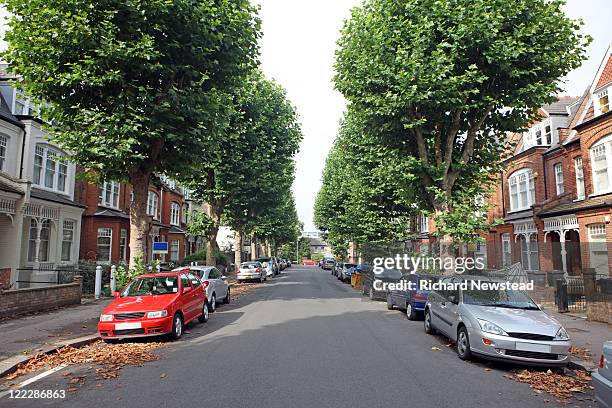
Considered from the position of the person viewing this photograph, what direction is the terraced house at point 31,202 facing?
facing the viewer and to the right of the viewer

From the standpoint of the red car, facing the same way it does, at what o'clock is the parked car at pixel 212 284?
The parked car is roughly at 5 o'clock from the red car.

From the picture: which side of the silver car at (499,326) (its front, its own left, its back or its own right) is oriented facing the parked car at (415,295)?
back

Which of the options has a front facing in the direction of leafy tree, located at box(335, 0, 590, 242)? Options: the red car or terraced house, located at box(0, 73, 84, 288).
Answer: the terraced house

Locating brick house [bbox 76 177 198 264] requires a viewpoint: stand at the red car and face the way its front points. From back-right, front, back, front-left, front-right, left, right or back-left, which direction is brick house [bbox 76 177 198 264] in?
back-right

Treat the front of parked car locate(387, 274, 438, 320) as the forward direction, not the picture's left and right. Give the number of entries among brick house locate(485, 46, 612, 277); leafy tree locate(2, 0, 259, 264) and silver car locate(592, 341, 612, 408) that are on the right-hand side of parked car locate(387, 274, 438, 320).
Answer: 1

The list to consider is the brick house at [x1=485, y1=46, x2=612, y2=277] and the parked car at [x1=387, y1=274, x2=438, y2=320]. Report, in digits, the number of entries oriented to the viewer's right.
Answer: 0

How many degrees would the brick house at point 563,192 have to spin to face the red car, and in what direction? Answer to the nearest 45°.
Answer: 0° — it already faces it

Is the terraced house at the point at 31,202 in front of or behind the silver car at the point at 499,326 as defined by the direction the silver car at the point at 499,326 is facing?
behind

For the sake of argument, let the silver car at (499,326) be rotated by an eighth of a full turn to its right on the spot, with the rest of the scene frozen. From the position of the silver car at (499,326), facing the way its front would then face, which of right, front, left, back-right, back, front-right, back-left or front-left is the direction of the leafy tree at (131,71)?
right
